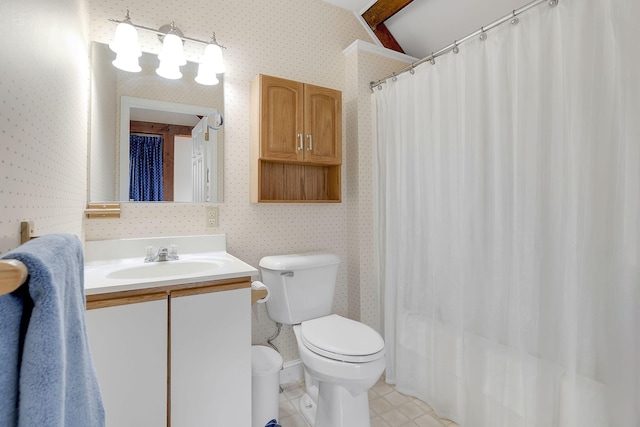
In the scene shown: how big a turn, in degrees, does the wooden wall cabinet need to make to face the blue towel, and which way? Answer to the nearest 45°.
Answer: approximately 45° to its right

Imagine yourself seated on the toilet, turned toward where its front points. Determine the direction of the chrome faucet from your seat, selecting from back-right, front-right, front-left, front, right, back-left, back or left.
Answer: back-right

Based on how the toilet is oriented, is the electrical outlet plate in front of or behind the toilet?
behind

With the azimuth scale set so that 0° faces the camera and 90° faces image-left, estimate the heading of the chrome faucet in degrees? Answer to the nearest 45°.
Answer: approximately 0°

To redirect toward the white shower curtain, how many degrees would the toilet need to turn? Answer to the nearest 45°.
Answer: approximately 45° to its left

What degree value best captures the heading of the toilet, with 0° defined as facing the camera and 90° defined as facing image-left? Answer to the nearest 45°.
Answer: approximately 315°

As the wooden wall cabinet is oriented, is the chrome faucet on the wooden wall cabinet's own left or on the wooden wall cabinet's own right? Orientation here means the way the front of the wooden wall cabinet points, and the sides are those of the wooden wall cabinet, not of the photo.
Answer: on the wooden wall cabinet's own right

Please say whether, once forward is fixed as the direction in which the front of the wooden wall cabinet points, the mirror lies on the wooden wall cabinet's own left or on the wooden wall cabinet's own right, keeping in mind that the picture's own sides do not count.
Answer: on the wooden wall cabinet's own right
